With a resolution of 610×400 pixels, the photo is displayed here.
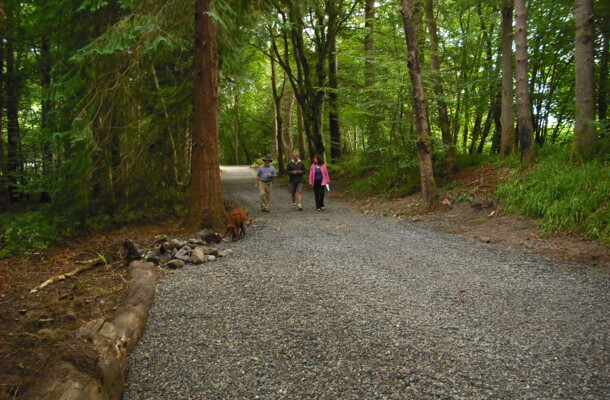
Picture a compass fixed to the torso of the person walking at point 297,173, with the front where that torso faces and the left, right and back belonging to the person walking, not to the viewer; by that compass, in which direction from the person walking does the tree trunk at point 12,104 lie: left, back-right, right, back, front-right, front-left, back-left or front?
right

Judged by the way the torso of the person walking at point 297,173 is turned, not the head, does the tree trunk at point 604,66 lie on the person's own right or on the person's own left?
on the person's own left

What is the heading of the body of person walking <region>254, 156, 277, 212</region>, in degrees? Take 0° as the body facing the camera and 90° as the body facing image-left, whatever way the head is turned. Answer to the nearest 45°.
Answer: approximately 0°

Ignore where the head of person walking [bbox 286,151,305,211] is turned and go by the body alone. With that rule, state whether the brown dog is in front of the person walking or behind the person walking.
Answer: in front

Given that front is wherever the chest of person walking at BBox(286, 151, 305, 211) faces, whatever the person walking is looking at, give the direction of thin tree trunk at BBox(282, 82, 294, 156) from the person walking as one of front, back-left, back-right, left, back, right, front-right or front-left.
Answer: back

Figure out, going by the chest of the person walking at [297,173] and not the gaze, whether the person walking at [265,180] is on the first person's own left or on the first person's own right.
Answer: on the first person's own right
